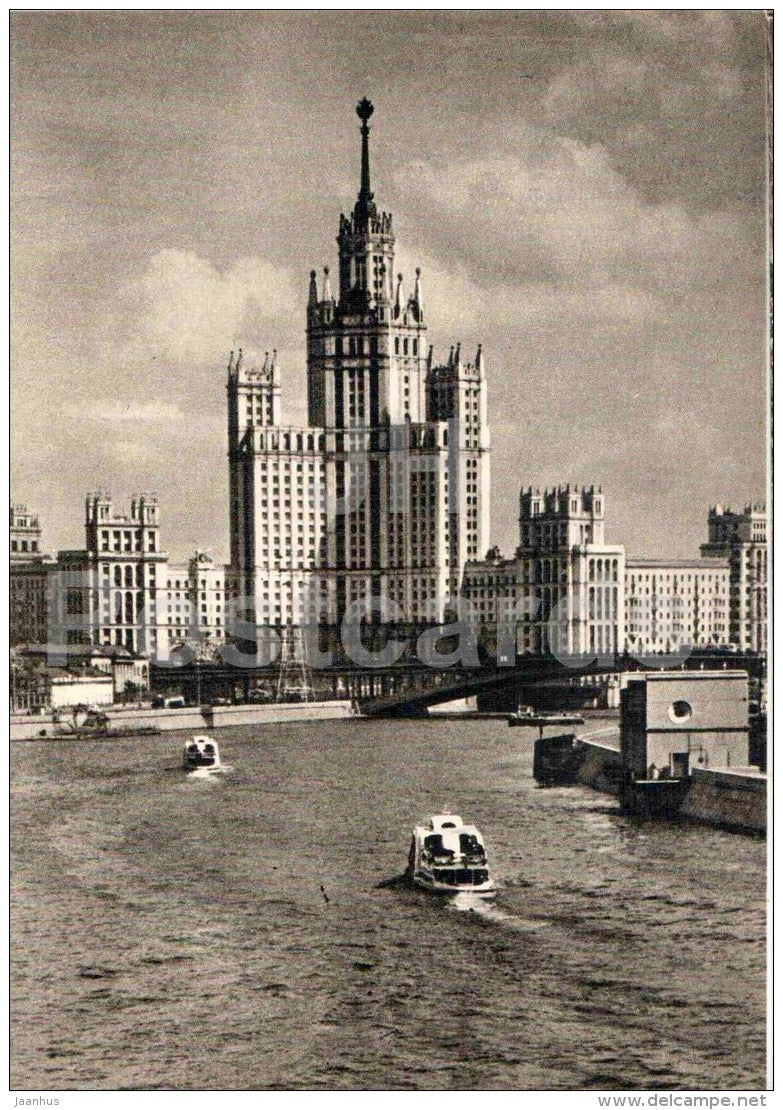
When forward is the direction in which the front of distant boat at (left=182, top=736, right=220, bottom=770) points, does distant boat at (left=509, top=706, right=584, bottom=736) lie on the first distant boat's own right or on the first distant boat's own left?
on the first distant boat's own right

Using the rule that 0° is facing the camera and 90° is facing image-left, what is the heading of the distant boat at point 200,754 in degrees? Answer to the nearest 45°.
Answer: approximately 180°

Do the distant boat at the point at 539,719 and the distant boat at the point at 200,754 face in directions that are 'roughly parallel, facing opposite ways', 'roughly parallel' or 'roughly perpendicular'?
roughly perpendicular
